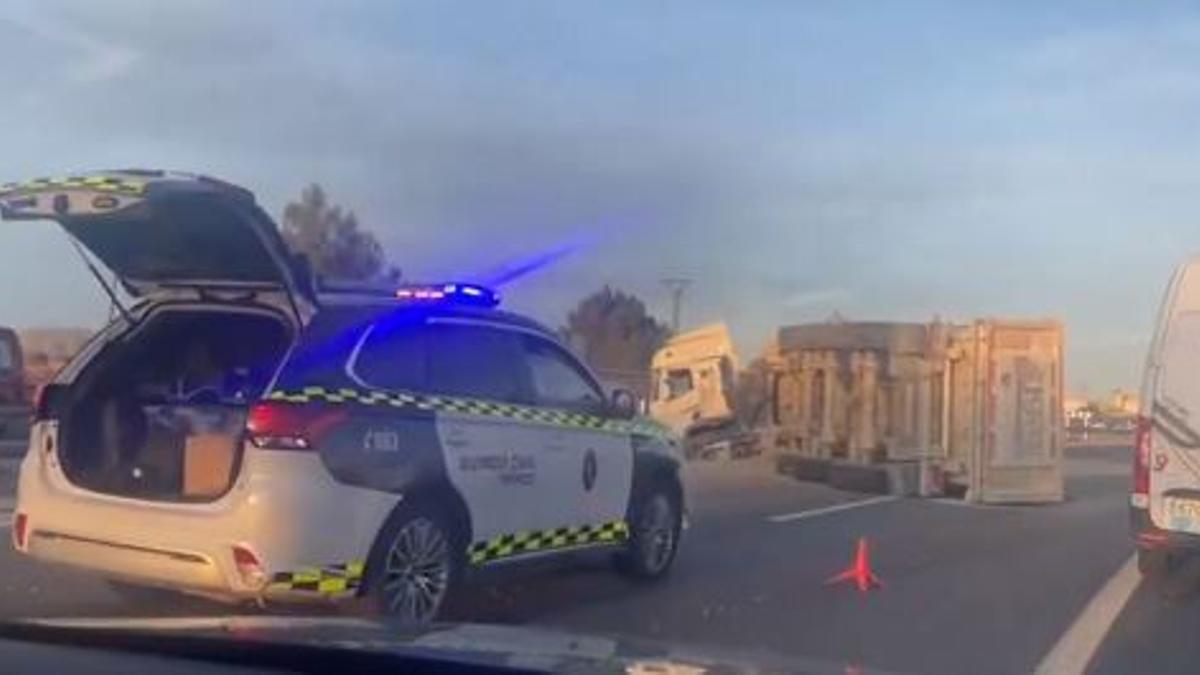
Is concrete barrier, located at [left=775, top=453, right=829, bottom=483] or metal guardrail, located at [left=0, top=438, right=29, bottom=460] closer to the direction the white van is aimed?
the concrete barrier

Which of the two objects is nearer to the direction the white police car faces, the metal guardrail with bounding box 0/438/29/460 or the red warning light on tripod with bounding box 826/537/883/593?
the red warning light on tripod

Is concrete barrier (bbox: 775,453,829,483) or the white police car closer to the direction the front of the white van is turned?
the concrete barrier

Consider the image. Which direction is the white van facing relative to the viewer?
away from the camera

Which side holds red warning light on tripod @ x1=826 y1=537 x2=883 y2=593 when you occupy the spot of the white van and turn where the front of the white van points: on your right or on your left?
on your left

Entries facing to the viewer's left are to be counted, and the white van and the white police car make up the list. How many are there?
0

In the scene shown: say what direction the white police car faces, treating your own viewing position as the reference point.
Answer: facing away from the viewer and to the right of the viewer

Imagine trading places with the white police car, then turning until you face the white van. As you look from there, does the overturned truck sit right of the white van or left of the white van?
left

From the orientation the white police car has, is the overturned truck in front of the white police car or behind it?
in front

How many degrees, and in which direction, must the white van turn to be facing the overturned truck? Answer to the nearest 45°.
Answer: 0° — it already faces it

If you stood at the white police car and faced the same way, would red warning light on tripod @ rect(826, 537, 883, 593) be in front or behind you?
in front

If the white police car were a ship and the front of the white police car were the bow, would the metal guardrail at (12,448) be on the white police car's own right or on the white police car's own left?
on the white police car's own left
